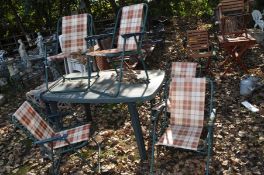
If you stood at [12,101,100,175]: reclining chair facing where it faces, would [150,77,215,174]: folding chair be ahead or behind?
ahead

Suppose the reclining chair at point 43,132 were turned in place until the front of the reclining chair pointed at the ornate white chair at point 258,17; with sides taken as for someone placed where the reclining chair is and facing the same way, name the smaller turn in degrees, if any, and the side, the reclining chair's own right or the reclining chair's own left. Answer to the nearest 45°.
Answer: approximately 45° to the reclining chair's own left

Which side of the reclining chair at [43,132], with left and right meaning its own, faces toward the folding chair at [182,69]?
front

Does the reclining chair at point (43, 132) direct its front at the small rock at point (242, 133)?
yes

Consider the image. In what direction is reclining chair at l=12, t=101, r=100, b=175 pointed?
to the viewer's right
